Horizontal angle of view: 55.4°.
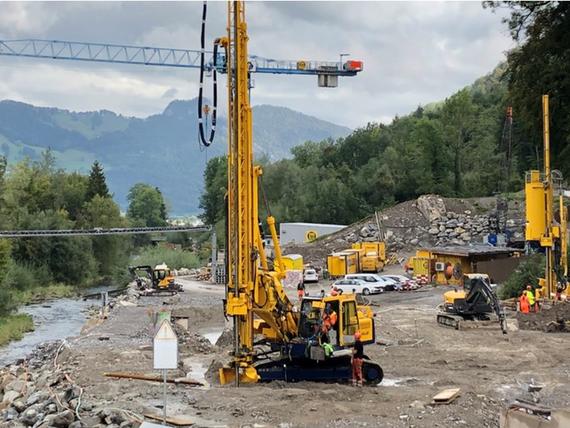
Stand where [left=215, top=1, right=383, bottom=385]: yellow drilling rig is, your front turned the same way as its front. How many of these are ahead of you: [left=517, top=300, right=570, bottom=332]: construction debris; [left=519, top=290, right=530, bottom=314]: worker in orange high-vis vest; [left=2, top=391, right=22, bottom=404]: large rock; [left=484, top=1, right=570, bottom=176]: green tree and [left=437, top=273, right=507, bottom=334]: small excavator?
1

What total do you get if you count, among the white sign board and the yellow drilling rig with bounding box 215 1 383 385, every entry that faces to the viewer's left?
1

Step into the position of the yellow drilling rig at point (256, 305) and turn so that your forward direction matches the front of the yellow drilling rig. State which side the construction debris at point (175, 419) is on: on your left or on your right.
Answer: on your left

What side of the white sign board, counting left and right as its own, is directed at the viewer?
front

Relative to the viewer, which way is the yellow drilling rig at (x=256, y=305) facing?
to the viewer's left

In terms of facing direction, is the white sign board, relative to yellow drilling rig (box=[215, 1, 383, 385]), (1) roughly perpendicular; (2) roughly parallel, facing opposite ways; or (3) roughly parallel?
roughly perpendicular

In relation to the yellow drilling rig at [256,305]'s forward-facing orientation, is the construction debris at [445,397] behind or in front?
behind

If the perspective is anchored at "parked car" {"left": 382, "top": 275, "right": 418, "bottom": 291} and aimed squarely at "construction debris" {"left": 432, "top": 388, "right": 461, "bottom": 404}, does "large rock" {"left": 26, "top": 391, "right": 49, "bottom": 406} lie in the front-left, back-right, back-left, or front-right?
front-right

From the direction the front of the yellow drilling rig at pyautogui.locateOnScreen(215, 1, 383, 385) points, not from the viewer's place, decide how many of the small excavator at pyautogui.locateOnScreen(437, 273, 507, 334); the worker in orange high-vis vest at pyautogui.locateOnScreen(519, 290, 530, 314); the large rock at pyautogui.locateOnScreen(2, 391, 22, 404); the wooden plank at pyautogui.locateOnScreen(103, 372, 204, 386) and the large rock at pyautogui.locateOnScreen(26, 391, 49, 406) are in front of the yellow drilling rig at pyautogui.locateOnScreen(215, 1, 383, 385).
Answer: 3

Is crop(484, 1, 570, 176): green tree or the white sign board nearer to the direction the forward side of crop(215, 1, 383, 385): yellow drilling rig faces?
the white sign board

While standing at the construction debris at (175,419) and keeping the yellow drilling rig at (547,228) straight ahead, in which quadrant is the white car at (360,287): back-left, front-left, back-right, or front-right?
front-left

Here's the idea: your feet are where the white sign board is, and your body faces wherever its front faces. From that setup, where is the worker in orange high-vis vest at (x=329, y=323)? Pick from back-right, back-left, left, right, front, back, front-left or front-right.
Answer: back-left
